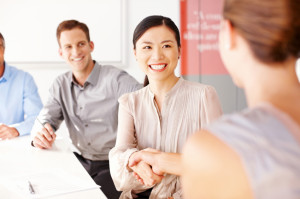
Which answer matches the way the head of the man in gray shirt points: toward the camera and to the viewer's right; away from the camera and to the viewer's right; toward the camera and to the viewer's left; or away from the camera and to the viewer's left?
toward the camera and to the viewer's right

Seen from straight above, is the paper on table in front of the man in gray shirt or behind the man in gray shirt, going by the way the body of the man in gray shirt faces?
in front

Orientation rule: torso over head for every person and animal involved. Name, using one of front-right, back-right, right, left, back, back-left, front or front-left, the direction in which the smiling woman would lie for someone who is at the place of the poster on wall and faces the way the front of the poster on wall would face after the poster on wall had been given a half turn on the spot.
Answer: back

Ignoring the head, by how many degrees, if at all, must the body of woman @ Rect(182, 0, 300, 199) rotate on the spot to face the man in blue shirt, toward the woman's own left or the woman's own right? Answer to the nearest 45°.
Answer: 0° — they already face them

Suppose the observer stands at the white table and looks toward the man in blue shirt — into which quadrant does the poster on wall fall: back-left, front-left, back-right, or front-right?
front-right

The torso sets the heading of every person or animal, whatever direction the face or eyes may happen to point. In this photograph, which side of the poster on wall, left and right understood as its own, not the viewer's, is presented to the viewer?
front

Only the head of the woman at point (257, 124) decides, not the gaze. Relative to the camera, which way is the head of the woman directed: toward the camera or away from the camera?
away from the camera

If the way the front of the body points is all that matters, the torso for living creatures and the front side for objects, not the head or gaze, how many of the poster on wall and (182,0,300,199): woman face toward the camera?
1

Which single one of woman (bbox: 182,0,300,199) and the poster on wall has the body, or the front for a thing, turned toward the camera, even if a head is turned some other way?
the poster on wall

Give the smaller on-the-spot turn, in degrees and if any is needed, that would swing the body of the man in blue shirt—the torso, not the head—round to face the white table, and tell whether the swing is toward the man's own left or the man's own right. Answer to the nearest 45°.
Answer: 0° — they already face it
